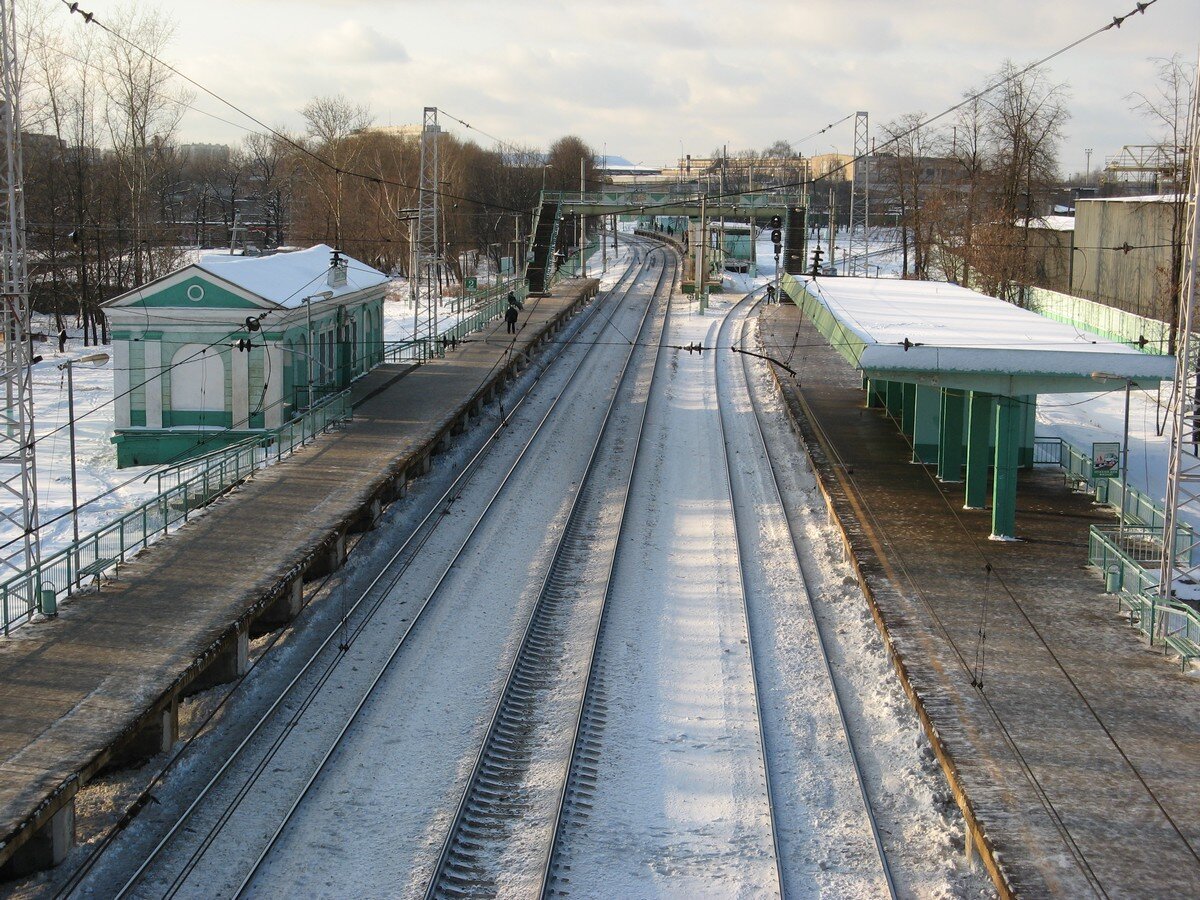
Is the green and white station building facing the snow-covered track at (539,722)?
no

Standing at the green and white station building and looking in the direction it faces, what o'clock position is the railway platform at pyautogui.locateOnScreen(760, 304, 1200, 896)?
The railway platform is roughly at 2 o'clock from the green and white station building.

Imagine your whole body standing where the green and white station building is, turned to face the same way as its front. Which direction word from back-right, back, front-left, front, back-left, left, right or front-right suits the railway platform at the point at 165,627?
right

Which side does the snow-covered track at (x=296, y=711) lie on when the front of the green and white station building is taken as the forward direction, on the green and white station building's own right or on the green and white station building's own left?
on the green and white station building's own right

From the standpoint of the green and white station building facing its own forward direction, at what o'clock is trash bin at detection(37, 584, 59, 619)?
The trash bin is roughly at 3 o'clock from the green and white station building.

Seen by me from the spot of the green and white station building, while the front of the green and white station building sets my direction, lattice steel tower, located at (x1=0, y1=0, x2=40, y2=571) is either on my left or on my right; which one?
on my right

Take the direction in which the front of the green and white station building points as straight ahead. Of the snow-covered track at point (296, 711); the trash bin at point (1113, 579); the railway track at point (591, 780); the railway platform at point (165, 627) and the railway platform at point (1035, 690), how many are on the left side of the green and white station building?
0
